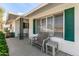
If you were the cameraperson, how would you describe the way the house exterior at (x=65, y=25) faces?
facing the viewer and to the left of the viewer
